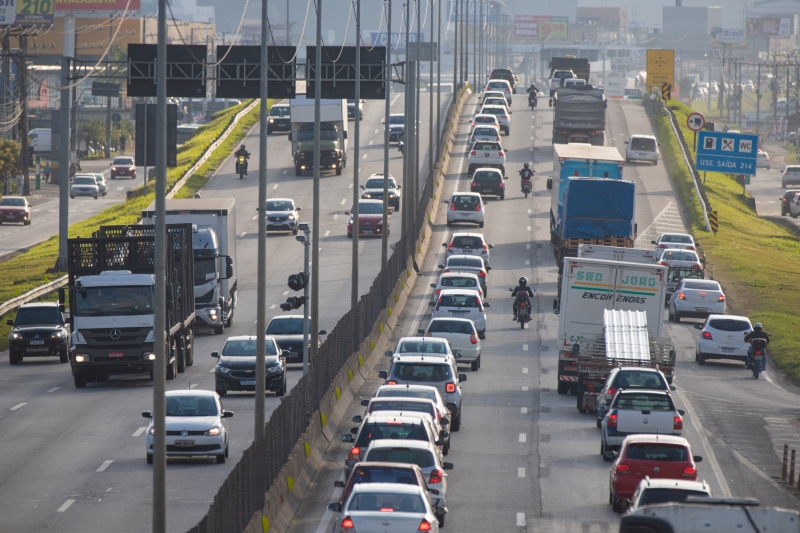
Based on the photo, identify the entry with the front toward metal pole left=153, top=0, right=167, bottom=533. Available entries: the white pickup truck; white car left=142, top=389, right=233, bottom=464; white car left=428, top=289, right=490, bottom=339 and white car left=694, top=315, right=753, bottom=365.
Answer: white car left=142, top=389, right=233, bottom=464

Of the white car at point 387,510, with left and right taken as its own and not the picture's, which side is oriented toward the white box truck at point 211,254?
front

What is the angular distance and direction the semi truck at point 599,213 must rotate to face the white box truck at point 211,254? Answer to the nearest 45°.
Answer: approximately 135° to its left

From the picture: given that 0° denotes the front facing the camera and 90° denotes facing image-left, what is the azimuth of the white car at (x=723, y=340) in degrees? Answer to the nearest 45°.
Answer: approximately 180°

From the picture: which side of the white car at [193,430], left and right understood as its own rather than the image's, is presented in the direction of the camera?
front

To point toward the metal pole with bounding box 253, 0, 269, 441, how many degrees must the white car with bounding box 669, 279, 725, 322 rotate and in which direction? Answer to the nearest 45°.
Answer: approximately 180°

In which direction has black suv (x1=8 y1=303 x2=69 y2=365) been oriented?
toward the camera

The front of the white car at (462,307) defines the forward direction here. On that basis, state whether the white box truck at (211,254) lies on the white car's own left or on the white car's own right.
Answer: on the white car's own left

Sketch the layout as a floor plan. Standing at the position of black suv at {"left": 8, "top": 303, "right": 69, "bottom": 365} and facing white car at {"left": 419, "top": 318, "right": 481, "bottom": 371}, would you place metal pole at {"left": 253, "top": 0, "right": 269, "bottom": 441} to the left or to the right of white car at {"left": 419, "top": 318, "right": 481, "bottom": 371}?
right

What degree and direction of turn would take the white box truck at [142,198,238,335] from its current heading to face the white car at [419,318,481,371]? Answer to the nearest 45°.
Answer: approximately 45° to its left

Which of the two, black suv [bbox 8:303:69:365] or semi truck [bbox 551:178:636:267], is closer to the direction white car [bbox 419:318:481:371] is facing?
the semi truck

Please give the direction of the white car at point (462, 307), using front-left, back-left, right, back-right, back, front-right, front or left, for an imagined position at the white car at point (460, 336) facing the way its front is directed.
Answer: front

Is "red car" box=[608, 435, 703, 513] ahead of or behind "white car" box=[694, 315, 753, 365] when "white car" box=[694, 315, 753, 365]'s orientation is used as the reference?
behind

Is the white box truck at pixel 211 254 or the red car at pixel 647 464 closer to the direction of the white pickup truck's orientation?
the white box truck

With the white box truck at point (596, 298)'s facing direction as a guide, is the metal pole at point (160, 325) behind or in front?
behind

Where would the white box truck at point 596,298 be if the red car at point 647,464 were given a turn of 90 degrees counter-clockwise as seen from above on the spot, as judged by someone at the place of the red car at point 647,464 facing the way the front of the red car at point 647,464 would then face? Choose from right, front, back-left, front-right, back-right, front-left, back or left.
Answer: right

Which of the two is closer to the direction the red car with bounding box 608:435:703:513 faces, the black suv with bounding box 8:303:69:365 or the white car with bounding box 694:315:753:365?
the white car

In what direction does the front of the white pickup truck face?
away from the camera

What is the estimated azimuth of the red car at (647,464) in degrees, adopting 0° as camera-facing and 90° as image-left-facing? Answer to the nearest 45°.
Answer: approximately 180°

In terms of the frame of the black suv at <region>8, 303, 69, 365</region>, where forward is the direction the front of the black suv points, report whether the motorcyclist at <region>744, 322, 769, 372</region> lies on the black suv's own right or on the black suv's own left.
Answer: on the black suv's own left

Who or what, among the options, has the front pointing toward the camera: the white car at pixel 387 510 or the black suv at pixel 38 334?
the black suv

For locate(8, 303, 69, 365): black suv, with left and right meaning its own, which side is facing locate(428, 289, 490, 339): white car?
left

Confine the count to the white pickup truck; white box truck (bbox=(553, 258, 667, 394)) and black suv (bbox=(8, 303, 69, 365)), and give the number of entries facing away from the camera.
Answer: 2

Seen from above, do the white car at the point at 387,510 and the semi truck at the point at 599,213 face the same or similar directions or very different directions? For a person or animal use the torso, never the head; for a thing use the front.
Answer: same or similar directions
